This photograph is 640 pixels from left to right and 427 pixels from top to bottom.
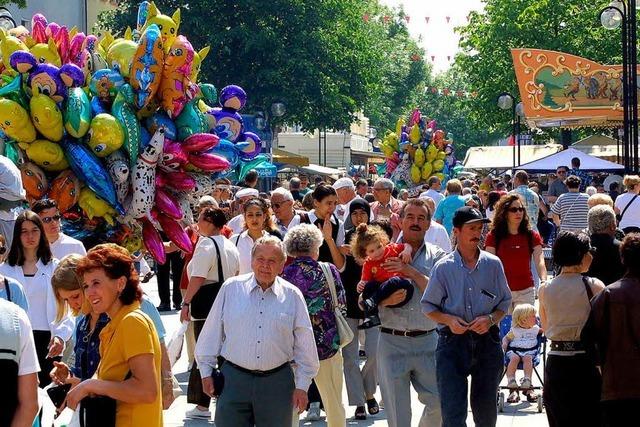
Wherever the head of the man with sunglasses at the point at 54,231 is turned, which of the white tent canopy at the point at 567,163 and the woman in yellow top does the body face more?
the woman in yellow top

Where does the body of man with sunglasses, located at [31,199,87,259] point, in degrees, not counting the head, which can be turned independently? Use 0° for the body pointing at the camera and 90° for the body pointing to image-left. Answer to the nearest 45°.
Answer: approximately 315°

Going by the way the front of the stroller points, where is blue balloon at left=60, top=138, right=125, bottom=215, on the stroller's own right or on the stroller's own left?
on the stroller's own right

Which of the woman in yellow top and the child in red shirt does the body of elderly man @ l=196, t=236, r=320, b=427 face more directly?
the woman in yellow top

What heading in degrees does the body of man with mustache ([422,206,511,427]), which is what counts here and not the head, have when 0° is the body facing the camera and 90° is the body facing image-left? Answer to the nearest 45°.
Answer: approximately 0°

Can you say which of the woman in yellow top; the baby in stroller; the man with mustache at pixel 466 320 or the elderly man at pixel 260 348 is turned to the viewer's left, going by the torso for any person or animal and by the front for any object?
the woman in yellow top

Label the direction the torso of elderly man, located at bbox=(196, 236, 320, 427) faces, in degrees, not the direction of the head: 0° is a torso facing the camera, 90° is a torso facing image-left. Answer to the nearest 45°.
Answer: approximately 0°
